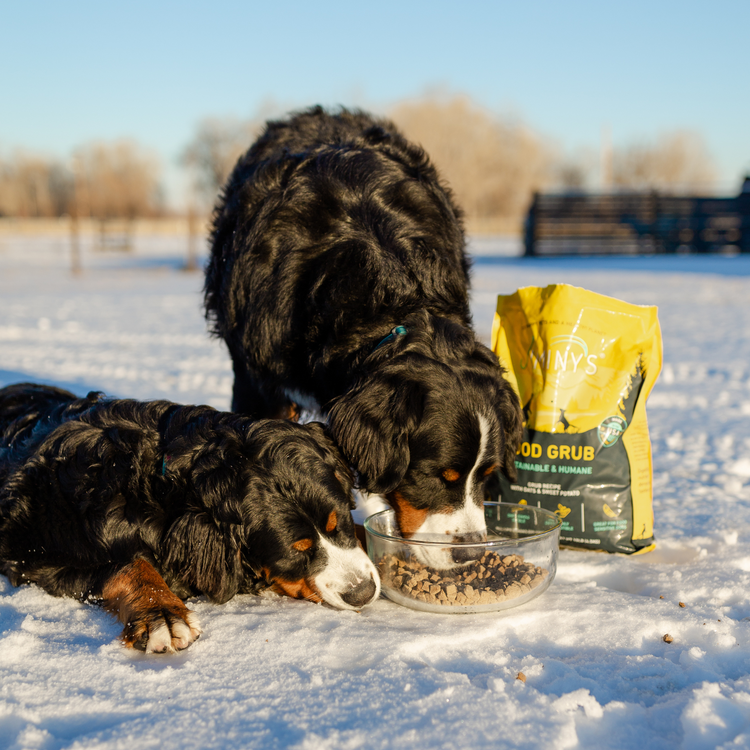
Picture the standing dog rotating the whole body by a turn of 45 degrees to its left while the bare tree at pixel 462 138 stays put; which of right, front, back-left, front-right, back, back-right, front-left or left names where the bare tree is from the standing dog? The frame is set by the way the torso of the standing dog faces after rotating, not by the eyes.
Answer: left

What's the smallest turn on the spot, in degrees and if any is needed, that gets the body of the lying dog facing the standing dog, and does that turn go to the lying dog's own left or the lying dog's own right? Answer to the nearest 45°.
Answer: approximately 90° to the lying dog's own left

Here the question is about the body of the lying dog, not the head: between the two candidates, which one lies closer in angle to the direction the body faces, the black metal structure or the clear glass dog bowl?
the clear glass dog bowl

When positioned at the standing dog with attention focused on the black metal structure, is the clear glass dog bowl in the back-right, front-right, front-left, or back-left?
back-right

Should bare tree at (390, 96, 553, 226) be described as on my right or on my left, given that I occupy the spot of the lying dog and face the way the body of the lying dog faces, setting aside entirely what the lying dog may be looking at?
on my left

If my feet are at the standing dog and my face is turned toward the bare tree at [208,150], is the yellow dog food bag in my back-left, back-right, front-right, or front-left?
back-right

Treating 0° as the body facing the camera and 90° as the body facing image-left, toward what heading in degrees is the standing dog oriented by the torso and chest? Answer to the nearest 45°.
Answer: approximately 315°

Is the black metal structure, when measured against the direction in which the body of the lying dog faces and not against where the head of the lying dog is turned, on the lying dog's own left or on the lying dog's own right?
on the lying dog's own left

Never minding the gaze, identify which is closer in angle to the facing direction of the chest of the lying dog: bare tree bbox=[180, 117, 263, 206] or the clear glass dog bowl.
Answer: the clear glass dog bowl

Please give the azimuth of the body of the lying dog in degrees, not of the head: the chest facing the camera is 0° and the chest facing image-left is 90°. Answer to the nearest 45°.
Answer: approximately 315°

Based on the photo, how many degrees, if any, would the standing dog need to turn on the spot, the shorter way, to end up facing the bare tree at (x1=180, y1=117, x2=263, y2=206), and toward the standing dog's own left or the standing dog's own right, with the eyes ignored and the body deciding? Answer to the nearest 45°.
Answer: approximately 135° to the standing dog's own left

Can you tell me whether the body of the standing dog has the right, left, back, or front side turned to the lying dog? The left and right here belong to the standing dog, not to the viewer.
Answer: right
